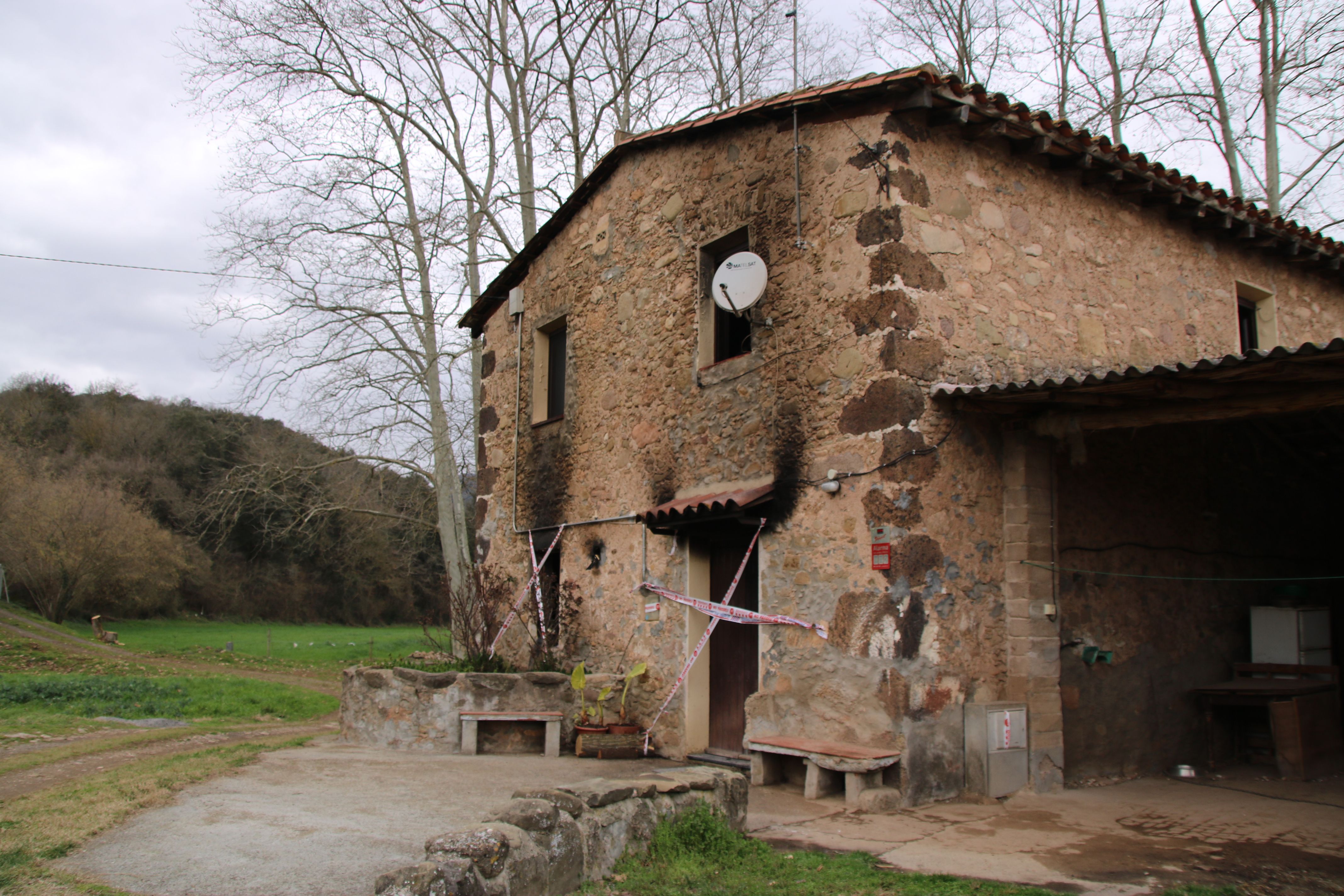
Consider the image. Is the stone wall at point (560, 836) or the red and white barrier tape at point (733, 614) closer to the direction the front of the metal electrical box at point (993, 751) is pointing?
the stone wall

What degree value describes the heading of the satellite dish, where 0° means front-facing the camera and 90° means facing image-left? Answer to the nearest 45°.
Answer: approximately 45°

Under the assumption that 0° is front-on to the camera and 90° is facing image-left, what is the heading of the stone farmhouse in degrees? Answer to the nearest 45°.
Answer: approximately 45°

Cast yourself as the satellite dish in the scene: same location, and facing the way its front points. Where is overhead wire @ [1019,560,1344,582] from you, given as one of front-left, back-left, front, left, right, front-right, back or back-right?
back-left
